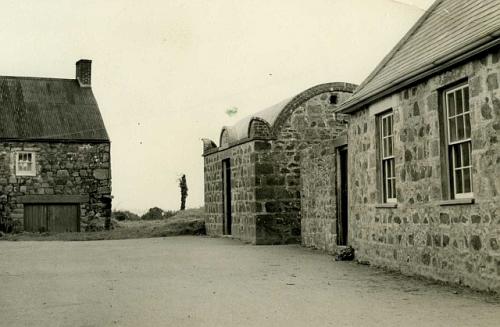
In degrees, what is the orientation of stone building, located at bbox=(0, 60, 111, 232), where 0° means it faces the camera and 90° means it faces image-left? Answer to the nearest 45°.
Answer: approximately 0°

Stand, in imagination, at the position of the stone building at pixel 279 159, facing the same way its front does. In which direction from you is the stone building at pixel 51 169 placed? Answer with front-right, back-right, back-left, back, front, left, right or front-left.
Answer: right

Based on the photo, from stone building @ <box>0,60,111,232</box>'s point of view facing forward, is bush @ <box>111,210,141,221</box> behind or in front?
behind

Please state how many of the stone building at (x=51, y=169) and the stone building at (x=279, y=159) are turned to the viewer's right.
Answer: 0

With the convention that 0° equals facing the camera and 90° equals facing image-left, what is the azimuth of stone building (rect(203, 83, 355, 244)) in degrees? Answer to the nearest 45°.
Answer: approximately 45°

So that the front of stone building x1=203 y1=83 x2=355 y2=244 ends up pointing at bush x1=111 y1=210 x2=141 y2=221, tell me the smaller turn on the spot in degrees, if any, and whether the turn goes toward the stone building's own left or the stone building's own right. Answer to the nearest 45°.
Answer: approximately 90° to the stone building's own right
